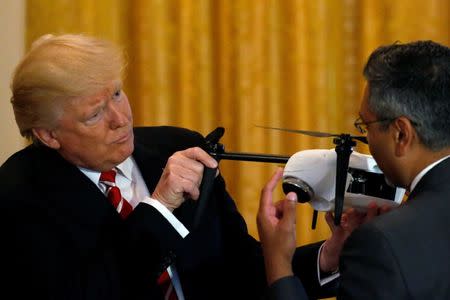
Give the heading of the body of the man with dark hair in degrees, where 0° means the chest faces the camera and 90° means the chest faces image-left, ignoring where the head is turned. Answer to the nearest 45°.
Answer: approximately 135°
